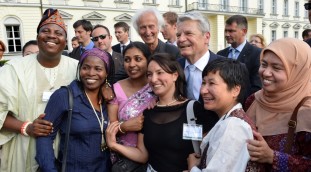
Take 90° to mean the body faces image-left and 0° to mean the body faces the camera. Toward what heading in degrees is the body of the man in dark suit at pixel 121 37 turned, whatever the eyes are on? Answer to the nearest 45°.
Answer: approximately 45°

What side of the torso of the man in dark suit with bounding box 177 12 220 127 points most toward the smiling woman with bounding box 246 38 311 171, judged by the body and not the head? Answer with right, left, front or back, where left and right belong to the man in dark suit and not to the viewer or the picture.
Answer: left

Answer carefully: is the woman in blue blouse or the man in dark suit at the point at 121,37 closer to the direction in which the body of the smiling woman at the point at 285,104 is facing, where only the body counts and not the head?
the woman in blue blouse

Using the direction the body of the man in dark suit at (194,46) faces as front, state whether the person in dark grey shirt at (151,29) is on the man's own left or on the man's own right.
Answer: on the man's own right

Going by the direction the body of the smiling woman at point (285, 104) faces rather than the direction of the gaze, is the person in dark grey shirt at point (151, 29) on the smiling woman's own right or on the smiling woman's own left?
on the smiling woman's own right

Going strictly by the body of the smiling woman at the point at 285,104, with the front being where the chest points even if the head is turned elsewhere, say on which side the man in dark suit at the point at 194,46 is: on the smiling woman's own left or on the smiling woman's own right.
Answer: on the smiling woman's own right

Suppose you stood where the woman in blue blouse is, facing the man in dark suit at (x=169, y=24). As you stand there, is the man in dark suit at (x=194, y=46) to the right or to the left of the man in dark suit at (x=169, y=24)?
right
